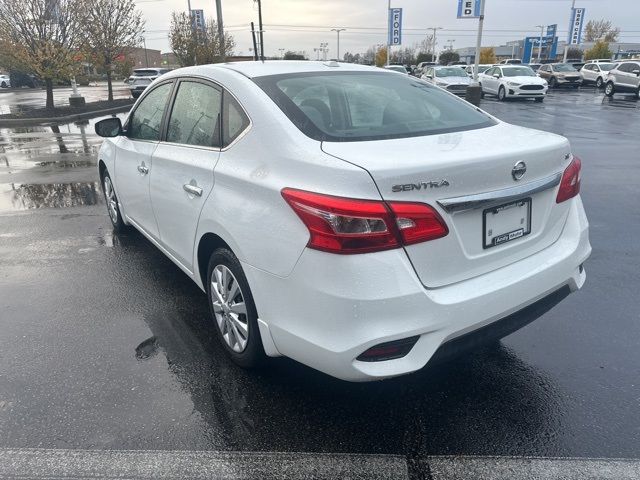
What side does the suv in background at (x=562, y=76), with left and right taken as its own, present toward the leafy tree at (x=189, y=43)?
right

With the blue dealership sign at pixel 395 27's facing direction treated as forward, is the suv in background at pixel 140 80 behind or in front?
in front

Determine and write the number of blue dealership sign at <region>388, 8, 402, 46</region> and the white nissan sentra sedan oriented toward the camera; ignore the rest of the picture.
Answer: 1

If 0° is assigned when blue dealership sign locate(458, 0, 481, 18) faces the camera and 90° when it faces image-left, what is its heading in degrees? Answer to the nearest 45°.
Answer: approximately 0°

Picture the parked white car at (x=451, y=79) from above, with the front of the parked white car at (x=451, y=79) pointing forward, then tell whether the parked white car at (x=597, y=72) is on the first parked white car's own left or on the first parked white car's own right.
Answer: on the first parked white car's own left

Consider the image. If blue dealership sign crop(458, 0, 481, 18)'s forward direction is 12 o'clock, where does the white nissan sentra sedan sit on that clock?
The white nissan sentra sedan is roughly at 12 o'clock from the blue dealership sign.

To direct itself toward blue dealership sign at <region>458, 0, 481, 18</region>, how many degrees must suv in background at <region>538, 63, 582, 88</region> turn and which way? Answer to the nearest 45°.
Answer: approximately 45° to its right

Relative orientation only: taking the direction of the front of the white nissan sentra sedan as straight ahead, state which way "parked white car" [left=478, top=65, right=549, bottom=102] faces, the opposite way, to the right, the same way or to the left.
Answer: the opposite way

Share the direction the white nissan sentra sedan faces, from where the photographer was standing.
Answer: facing away from the viewer and to the left of the viewer
